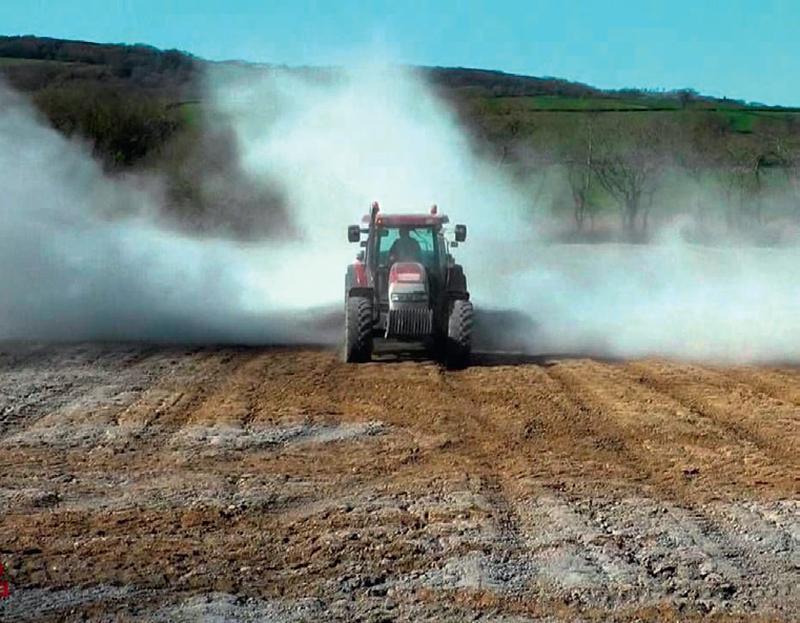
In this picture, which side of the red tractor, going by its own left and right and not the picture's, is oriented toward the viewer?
front

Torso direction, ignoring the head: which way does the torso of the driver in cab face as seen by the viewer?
toward the camera
